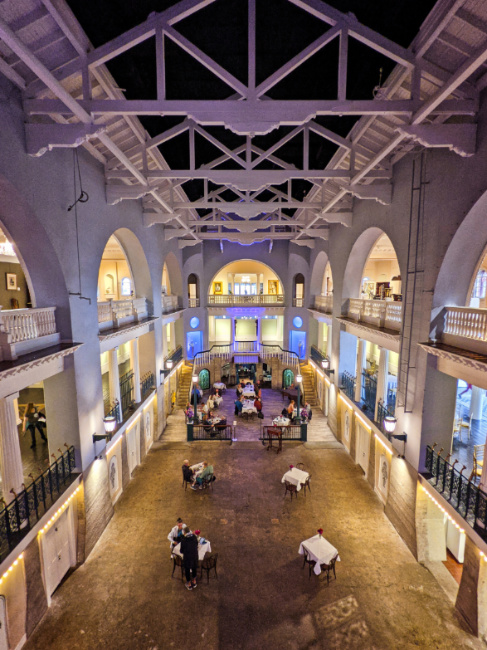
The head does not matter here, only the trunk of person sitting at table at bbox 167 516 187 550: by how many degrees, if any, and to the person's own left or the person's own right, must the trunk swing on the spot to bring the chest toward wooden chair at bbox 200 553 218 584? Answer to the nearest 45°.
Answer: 0° — they already face it

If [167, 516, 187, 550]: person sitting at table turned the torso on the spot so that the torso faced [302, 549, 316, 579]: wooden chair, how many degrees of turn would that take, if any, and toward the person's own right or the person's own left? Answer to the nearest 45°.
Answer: approximately 45° to the person's own left

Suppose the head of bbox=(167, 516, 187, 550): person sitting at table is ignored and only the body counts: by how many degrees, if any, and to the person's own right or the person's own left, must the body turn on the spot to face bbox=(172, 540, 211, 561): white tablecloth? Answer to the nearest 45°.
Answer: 0° — they already face it

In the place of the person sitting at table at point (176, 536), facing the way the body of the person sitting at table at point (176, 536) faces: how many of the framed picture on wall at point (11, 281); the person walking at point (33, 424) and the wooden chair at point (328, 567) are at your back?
2

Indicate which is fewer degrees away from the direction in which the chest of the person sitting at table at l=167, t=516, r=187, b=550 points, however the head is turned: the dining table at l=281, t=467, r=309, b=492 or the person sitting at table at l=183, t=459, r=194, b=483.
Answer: the dining table

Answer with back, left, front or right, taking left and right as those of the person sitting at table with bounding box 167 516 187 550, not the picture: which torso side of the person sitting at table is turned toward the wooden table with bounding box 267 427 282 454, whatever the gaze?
left

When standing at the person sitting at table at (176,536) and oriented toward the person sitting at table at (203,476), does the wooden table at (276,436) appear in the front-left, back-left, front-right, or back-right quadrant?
front-right

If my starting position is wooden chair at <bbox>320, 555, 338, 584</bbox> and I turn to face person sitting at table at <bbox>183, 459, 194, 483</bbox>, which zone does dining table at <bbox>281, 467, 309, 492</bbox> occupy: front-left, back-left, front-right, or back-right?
front-right

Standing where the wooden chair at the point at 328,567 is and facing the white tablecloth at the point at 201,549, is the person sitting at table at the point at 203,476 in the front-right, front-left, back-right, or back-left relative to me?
front-right

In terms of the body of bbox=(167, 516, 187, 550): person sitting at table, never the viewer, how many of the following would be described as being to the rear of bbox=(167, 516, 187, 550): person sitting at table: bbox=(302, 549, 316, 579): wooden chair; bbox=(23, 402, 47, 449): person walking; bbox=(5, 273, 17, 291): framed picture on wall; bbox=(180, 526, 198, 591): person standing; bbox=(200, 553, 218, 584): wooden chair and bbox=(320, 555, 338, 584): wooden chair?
2

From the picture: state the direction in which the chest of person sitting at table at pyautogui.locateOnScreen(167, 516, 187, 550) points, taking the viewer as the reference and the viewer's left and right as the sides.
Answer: facing the viewer and to the right of the viewer

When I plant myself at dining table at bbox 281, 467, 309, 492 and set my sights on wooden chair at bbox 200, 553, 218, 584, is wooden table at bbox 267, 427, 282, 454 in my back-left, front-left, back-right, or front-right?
back-right

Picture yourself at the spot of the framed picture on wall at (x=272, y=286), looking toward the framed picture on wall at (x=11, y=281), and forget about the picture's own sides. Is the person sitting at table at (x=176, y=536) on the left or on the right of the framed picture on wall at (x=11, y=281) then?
left
